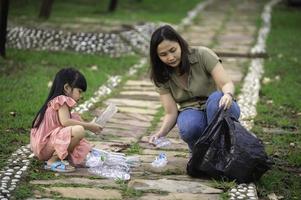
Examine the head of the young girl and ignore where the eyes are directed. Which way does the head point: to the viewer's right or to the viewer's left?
to the viewer's right

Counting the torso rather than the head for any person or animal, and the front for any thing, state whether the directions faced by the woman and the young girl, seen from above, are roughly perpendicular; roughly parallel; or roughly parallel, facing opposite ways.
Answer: roughly perpendicular

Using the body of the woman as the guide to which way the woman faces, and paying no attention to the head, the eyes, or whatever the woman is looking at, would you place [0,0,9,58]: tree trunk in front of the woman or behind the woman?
behind

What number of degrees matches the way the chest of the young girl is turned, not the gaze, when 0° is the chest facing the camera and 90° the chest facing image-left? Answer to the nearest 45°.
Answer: approximately 270°

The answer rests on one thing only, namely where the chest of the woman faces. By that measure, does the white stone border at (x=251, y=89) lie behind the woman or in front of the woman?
behind

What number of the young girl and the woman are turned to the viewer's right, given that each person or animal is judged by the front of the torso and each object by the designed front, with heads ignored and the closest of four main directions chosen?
1
